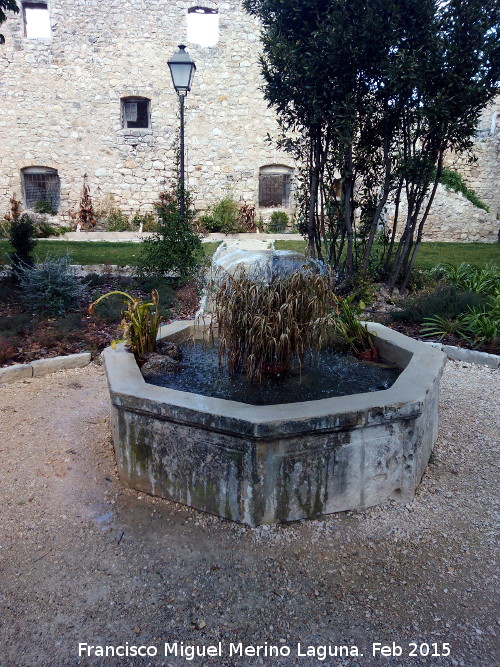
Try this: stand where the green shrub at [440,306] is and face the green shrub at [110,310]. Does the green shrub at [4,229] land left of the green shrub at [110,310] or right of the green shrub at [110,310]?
right

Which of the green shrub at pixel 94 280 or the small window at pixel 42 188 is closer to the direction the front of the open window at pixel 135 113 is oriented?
the green shrub

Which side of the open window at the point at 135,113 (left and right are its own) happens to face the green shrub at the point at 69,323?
front

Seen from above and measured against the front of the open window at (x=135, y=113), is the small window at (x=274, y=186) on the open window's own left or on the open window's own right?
on the open window's own left

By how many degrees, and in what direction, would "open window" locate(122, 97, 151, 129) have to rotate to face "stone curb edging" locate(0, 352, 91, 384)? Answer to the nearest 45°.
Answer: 0° — it already faces it

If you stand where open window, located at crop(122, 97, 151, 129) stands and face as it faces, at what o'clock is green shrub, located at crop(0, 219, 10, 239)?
The green shrub is roughly at 2 o'clock from the open window.

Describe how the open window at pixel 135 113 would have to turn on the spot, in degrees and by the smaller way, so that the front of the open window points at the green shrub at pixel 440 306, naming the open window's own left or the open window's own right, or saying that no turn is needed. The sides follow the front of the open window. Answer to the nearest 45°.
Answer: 0° — it already faces it

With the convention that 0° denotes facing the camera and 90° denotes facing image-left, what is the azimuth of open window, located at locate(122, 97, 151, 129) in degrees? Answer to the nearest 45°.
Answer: approximately 0°

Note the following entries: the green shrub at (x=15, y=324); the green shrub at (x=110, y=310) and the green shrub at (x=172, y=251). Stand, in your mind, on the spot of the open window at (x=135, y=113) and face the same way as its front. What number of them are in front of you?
3

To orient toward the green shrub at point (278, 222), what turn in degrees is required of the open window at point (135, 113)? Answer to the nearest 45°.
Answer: approximately 90° to its left
